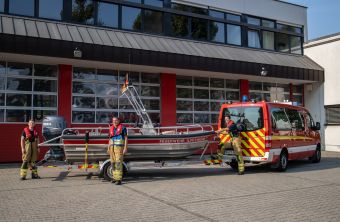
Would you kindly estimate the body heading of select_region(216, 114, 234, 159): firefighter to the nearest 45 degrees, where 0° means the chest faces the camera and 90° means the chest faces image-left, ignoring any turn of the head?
approximately 45°

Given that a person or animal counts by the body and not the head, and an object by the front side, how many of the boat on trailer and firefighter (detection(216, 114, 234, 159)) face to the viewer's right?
1

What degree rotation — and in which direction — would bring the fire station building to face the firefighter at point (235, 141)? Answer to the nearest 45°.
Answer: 0° — it already faces them

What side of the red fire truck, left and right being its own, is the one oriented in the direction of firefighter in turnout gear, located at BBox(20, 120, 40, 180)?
back

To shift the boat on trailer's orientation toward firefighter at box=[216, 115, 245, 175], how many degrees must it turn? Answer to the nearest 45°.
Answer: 0° — it already faces them

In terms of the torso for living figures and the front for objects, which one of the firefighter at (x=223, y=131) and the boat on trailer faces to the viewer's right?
the boat on trailer

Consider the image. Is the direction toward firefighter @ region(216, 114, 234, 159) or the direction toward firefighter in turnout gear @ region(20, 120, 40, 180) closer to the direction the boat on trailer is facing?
the firefighter

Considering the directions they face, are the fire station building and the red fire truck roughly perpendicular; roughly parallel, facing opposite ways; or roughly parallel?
roughly perpendicular

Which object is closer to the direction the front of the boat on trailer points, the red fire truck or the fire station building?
the red fire truck

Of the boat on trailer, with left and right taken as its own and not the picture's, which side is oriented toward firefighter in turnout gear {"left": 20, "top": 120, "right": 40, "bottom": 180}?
back

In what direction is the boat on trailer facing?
to the viewer's right

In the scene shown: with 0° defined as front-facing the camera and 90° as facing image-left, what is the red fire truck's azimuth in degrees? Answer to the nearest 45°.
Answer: approximately 225°
